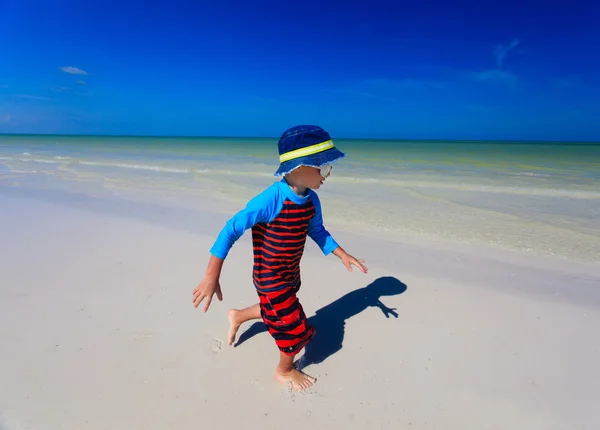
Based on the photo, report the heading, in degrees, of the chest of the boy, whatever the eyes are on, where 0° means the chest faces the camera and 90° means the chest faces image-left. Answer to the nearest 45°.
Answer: approximately 315°

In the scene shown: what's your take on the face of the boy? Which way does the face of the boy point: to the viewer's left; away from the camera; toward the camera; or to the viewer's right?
to the viewer's right
